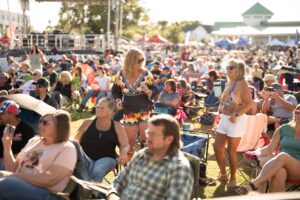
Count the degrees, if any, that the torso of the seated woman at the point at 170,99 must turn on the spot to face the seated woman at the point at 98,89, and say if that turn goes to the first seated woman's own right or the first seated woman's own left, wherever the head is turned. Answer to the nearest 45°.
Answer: approximately 90° to the first seated woman's own right

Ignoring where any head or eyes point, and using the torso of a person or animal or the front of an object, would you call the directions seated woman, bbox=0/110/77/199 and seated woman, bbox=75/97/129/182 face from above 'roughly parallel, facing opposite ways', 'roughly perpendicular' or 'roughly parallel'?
roughly parallel

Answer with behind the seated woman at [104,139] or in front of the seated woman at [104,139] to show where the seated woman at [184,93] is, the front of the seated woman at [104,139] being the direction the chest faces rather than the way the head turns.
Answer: behind

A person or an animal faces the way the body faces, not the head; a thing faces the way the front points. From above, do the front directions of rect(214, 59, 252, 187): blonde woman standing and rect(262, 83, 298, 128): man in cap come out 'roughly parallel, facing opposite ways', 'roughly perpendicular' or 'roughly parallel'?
roughly parallel

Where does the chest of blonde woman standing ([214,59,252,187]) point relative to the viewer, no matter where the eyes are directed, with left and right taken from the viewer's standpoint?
facing the viewer and to the left of the viewer

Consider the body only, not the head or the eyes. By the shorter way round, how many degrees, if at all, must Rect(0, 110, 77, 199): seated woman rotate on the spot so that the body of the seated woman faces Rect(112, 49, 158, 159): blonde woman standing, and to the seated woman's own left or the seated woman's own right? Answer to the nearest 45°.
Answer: approximately 180°

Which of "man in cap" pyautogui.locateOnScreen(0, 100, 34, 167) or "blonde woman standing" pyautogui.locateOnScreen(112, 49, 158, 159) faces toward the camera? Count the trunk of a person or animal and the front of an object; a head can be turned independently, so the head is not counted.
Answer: the blonde woman standing

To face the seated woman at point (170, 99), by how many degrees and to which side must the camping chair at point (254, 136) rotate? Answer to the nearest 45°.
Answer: approximately 90° to its right

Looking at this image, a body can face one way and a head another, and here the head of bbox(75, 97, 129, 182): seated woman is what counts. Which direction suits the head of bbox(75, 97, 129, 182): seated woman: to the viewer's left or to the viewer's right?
to the viewer's left
